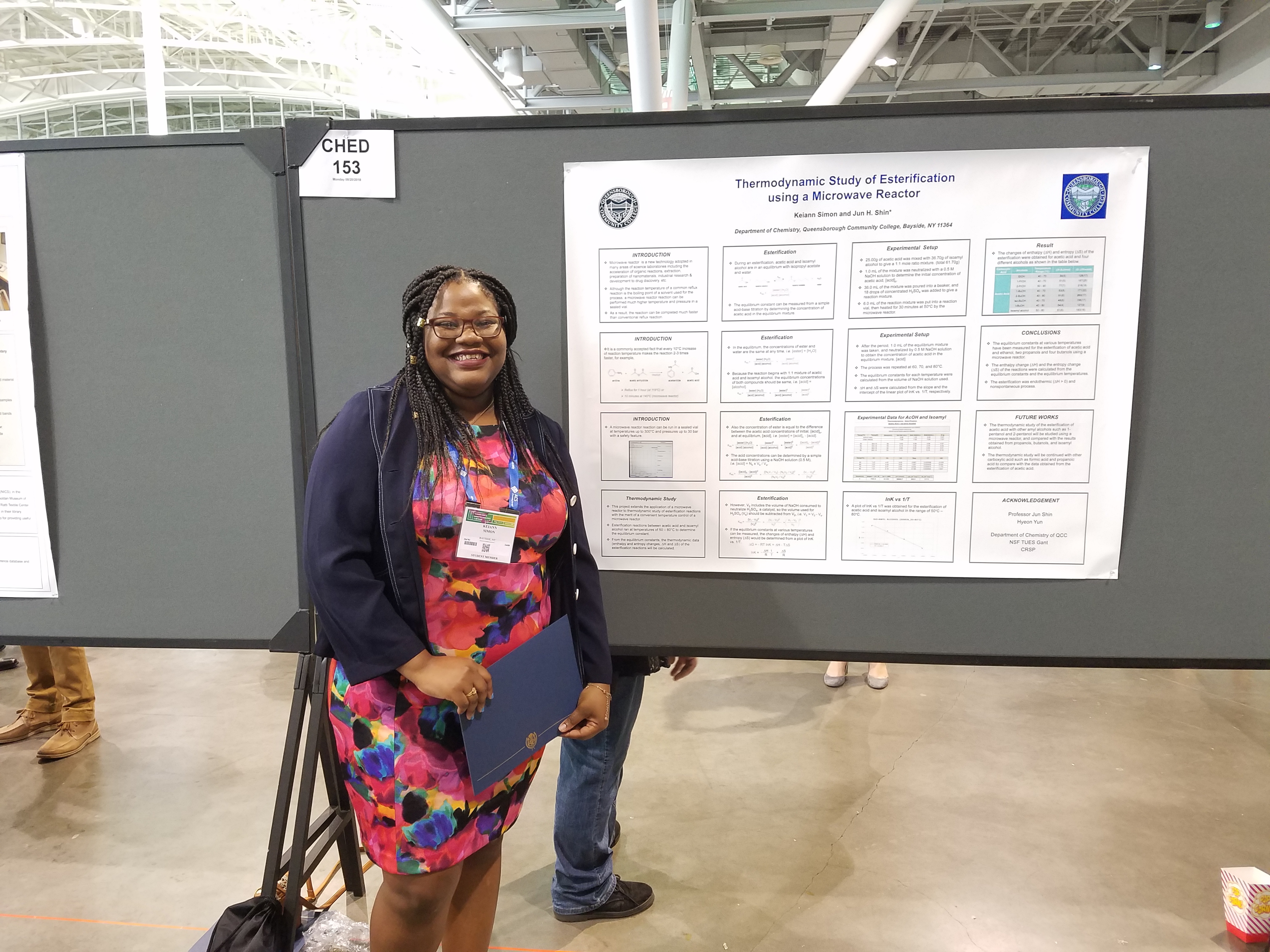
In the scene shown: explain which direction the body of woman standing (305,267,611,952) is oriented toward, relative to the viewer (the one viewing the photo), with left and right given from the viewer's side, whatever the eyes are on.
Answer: facing the viewer and to the right of the viewer

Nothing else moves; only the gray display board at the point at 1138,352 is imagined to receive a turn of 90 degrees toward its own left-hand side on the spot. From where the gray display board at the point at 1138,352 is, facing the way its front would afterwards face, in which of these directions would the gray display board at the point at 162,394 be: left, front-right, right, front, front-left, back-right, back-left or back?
back

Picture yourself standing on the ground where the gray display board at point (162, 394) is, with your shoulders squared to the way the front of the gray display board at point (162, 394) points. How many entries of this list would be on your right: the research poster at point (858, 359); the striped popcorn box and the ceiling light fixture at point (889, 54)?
0

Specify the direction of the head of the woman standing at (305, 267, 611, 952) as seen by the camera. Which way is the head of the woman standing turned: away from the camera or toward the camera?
toward the camera

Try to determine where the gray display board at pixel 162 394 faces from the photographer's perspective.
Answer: facing the viewer

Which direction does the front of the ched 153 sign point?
toward the camera

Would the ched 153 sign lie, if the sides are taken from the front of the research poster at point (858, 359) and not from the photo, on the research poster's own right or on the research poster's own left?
on the research poster's own right

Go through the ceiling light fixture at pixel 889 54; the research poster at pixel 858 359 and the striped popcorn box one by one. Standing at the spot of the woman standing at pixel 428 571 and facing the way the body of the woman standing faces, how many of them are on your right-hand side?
0

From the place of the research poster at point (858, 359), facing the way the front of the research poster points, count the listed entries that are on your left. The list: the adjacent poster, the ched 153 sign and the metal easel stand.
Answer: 0

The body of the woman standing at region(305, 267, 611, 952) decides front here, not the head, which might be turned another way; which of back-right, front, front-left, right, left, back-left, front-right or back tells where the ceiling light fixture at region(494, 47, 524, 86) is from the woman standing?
back-left

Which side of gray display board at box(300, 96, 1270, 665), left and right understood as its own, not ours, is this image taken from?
front

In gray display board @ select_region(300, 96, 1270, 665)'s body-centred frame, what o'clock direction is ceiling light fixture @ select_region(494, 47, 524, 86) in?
The ceiling light fixture is roughly at 5 o'clock from the gray display board.

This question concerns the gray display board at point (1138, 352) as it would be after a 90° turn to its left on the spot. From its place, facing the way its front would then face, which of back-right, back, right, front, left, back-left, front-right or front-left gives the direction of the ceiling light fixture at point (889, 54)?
left

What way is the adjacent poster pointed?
toward the camera
